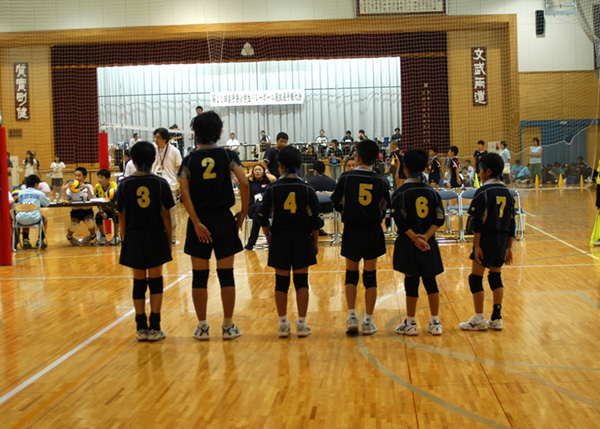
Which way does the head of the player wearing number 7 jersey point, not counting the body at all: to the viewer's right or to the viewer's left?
to the viewer's left

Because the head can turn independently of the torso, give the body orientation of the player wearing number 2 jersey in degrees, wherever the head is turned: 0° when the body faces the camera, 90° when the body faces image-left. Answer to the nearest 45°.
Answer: approximately 180°

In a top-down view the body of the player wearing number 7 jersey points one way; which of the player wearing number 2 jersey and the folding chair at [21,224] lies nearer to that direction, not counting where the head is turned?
the folding chair

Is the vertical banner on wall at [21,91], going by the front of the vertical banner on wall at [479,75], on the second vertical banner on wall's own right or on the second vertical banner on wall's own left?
on the second vertical banner on wall's own right

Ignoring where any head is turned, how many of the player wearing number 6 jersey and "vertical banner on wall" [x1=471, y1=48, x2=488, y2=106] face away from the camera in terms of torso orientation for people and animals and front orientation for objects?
1

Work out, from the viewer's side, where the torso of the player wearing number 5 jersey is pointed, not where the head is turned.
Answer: away from the camera

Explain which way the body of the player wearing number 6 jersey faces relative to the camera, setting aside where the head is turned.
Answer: away from the camera

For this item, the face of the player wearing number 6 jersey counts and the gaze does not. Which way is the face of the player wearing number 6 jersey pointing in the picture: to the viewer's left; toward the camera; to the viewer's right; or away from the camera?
away from the camera

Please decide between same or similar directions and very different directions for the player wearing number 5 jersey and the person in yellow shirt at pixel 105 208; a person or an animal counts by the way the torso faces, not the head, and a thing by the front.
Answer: very different directions
